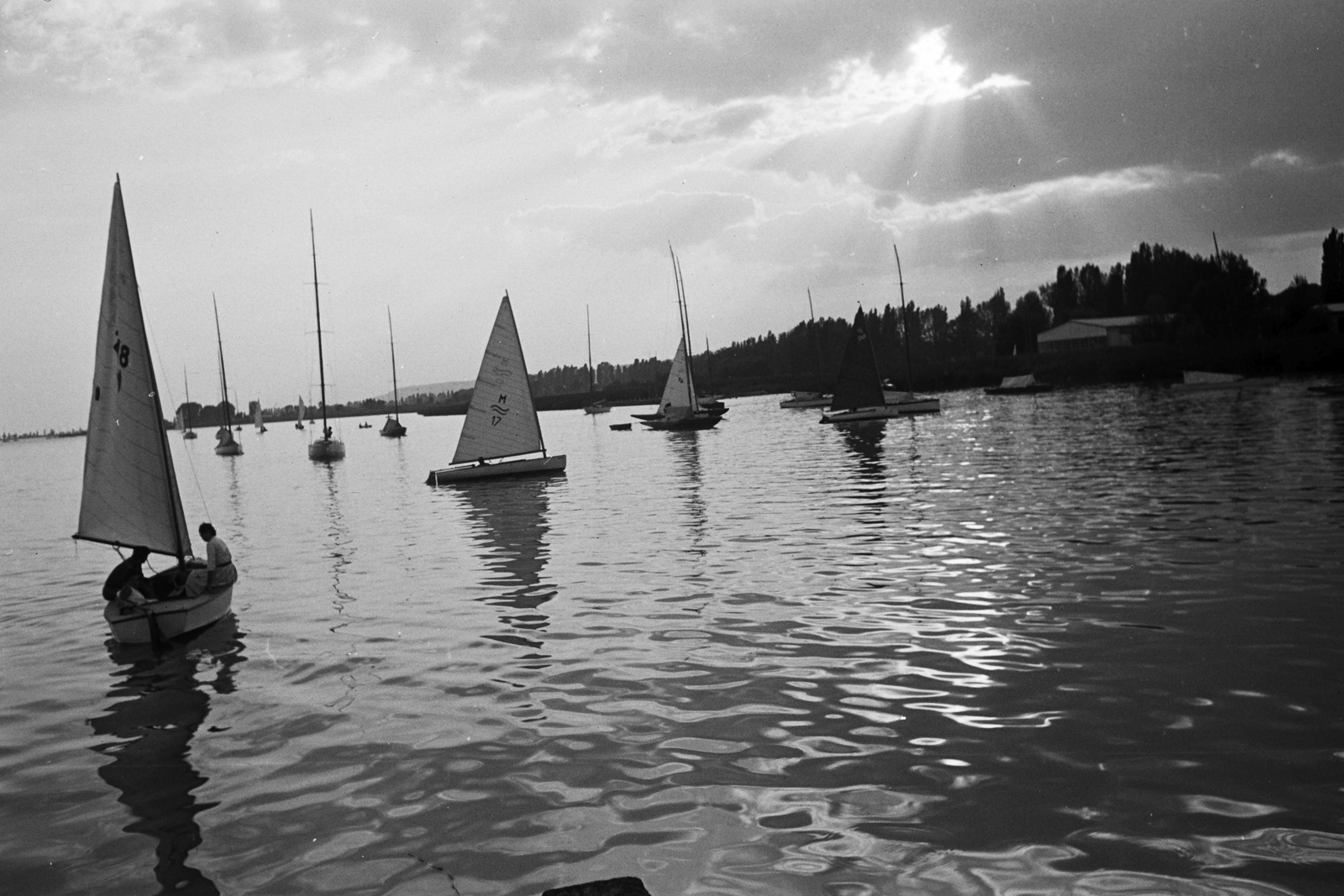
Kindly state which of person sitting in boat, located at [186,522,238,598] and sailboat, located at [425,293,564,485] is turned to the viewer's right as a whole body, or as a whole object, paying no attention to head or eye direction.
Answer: the sailboat

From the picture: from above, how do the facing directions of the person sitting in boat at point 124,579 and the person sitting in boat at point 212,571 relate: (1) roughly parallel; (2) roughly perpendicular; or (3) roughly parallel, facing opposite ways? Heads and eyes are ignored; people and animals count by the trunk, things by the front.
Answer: roughly parallel, facing opposite ways

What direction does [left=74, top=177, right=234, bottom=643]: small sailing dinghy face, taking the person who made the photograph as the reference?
facing away from the viewer and to the right of the viewer

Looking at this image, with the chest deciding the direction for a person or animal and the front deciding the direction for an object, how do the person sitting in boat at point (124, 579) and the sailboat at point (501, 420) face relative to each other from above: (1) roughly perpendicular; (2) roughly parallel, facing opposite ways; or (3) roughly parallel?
roughly parallel

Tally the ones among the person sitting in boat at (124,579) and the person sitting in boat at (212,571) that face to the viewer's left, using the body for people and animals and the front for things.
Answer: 1

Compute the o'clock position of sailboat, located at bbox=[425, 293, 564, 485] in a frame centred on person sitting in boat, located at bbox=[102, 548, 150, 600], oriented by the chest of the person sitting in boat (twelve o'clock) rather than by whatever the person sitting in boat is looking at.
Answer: The sailboat is roughly at 10 o'clock from the person sitting in boat.

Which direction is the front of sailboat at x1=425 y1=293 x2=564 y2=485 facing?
to the viewer's right

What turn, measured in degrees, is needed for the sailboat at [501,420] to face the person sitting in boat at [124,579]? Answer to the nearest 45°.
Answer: approximately 90° to its right

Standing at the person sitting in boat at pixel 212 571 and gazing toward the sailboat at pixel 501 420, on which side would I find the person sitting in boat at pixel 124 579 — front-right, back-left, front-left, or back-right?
back-left

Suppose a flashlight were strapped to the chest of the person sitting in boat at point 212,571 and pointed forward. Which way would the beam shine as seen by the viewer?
to the viewer's left
